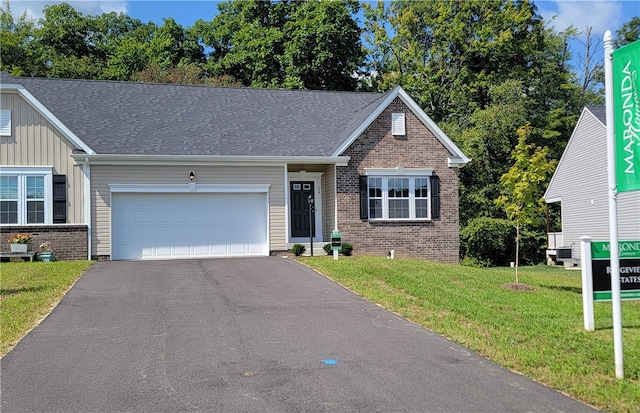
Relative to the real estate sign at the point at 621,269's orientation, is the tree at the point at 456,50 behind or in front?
behind

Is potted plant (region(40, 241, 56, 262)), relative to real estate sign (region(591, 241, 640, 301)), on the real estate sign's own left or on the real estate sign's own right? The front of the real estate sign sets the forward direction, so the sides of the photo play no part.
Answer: on the real estate sign's own right

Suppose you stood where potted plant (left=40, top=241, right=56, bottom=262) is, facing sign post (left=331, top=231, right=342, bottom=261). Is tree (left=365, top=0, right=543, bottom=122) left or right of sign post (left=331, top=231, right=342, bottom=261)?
left

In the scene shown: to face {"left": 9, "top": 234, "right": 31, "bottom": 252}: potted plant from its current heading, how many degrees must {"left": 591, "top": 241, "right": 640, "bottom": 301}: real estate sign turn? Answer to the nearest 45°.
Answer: approximately 90° to its right

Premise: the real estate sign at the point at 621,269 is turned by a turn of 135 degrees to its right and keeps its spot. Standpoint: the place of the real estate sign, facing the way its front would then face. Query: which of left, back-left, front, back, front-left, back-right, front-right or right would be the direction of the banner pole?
back-left

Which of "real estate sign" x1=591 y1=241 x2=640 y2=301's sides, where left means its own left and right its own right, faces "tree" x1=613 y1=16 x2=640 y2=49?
back

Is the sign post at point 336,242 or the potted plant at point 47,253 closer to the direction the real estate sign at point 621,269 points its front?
the potted plant

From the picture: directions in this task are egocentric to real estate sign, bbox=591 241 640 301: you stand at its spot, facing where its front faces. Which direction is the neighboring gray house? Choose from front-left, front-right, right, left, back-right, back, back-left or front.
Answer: back

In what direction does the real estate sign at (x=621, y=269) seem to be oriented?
toward the camera

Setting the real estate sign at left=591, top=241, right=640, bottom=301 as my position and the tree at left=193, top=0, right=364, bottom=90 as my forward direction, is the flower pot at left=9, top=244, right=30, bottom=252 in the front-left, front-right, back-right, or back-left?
front-left

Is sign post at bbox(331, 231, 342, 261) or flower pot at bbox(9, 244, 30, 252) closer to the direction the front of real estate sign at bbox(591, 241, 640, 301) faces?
the flower pot

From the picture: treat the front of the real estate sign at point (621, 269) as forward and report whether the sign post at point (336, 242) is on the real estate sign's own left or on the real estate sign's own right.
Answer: on the real estate sign's own right
